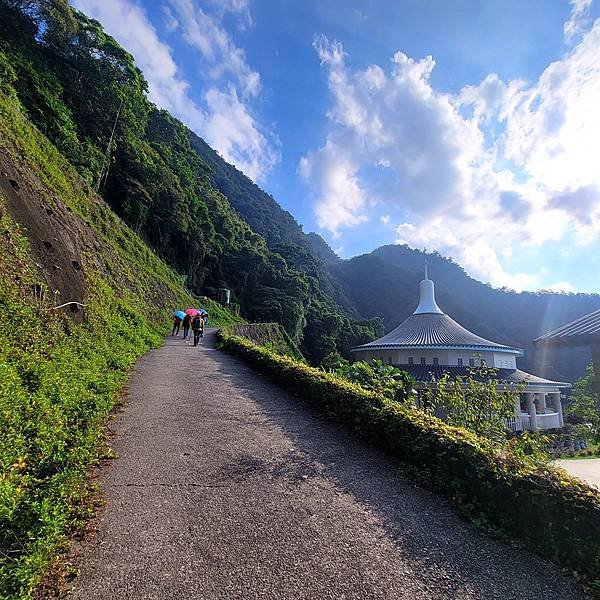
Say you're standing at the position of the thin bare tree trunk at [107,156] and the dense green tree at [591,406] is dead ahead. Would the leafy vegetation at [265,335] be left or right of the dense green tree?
left

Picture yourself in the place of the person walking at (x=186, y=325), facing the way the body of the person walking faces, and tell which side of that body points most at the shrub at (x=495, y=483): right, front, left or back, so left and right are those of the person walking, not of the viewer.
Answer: back

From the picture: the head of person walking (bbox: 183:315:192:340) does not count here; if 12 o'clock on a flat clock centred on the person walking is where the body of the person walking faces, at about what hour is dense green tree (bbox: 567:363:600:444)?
The dense green tree is roughly at 5 o'clock from the person walking.

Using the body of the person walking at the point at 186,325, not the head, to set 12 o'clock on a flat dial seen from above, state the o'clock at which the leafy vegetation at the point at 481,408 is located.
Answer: The leafy vegetation is roughly at 5 o'clock from the person walking.

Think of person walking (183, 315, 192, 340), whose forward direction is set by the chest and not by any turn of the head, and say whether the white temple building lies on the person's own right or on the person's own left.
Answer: on the person's own right

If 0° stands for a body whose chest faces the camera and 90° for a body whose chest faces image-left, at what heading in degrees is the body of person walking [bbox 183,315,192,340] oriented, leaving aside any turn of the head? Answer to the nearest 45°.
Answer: approximately 180°

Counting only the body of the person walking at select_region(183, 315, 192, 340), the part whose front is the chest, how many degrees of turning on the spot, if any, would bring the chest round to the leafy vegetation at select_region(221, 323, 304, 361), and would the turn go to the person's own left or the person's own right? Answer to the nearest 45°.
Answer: approximately 45° to the person's own right
